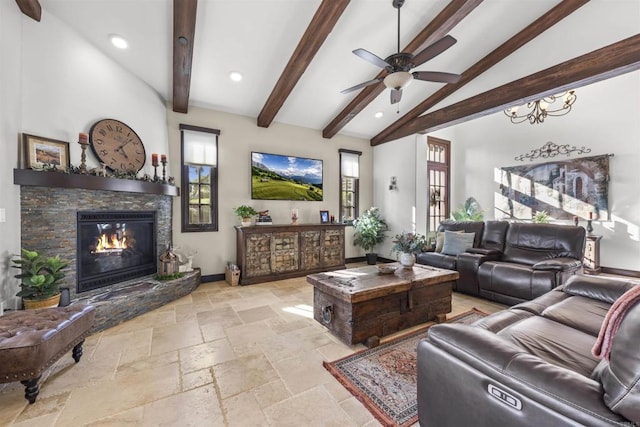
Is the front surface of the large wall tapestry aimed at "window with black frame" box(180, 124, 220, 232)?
yes

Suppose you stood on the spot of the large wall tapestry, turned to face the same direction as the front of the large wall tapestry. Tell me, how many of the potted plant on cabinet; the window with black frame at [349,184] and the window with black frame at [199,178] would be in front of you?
3

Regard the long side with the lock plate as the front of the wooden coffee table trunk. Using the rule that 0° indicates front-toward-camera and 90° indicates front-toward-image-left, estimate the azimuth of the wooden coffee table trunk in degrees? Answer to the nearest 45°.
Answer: approximately 315°

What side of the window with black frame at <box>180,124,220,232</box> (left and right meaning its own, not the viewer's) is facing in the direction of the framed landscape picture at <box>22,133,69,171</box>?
right

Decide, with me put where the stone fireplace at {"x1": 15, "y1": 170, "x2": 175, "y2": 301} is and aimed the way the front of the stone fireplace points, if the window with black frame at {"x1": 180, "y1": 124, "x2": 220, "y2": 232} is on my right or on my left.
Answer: on my left

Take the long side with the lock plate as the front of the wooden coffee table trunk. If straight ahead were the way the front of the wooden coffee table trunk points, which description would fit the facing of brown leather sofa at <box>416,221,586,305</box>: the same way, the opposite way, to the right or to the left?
to the right

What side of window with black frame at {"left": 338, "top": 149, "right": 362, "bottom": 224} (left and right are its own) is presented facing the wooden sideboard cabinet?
right
